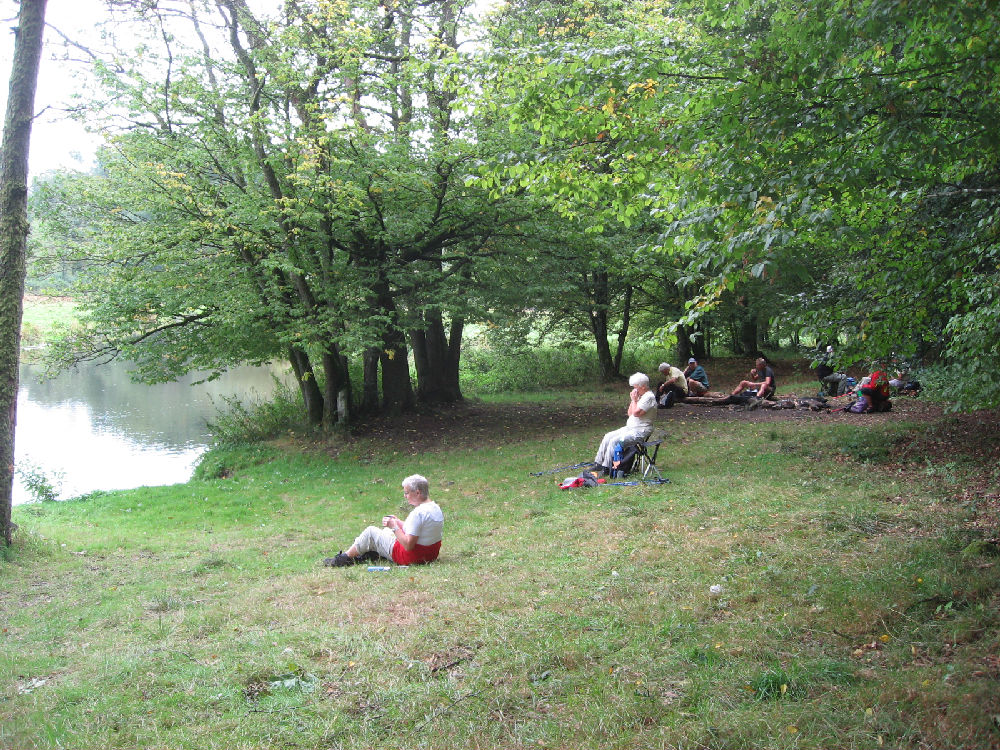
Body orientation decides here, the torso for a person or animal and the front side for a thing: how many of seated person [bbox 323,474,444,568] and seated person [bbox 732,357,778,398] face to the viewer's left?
2

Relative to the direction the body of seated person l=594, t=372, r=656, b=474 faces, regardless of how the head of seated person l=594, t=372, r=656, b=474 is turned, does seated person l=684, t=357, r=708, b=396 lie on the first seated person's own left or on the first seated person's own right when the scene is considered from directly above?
on the first seated person's own right

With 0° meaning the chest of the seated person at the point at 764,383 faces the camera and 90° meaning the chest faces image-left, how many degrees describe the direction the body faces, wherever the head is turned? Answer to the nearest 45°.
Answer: approximately 90°

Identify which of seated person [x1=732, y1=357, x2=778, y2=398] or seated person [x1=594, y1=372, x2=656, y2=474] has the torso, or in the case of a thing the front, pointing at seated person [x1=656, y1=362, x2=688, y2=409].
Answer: seated person [x1=732, y1=357, x2=778, y2=398]

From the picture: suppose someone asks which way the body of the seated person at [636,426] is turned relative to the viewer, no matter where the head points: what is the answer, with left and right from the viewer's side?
facing to the left of the viewer

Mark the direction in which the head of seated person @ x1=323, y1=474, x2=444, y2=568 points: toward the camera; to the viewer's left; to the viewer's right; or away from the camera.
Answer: to the viewer's left

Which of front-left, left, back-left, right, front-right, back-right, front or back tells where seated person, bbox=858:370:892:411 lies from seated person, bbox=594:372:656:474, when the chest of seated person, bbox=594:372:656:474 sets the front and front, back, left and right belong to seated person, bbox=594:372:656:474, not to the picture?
back-right

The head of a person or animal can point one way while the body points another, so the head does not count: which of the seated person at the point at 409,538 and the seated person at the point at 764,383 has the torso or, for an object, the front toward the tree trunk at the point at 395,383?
the seated person at the point at 764,383

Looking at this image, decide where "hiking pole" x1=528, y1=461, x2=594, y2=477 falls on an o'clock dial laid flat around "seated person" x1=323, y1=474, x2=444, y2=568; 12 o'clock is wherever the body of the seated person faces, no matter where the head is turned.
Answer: The hiking pole is roughly at 4 o'clock from the seated person.

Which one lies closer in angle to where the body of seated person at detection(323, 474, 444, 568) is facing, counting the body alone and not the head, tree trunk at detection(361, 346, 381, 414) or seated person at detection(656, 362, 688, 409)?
the tree trunk

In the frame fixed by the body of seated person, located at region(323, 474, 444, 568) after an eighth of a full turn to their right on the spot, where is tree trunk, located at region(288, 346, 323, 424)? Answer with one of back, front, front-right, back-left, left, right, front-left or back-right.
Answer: front-right

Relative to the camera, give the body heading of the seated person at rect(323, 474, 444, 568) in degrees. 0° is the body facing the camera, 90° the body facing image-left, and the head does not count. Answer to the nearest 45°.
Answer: approximately 90°

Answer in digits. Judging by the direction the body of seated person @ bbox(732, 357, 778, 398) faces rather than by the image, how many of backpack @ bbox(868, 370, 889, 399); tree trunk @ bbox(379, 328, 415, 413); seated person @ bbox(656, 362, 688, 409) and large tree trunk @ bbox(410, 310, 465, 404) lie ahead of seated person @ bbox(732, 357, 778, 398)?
3
